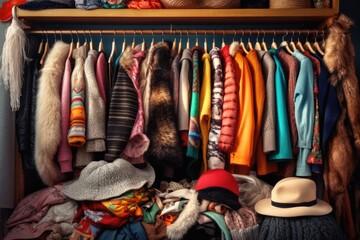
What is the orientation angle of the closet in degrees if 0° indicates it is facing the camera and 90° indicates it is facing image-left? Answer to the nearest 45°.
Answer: approximately 0°
